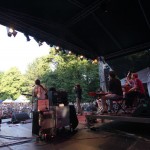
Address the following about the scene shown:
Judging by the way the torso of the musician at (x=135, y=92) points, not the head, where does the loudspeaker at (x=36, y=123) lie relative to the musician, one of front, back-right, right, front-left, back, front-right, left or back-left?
front-left

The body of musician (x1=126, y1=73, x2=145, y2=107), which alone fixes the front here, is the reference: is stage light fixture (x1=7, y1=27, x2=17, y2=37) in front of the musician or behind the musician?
in front

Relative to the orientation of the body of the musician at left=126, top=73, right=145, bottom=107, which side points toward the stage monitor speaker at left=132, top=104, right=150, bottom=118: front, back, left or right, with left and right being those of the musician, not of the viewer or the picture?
left

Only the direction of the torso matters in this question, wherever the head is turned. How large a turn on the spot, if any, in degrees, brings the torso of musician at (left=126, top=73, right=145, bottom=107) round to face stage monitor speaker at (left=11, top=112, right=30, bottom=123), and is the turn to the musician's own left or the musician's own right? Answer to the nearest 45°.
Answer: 0° — they already face it

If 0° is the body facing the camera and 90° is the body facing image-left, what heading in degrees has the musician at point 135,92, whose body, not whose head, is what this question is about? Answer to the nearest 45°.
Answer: approximately 90°

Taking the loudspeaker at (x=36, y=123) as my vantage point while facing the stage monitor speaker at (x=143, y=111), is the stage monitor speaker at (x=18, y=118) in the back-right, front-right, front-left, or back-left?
back-left
